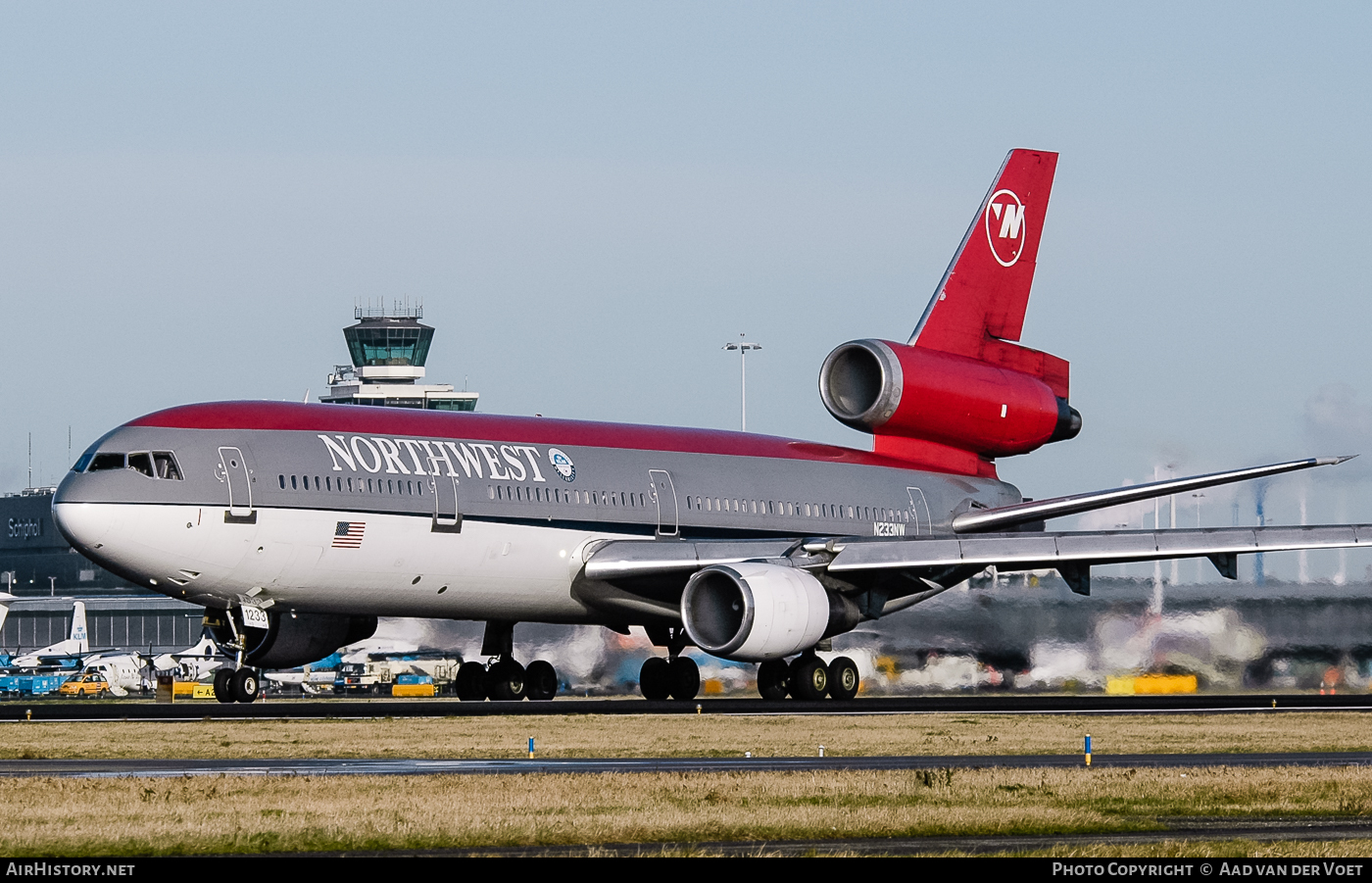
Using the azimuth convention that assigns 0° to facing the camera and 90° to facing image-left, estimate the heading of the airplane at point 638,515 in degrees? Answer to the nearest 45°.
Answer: approximately 45°
